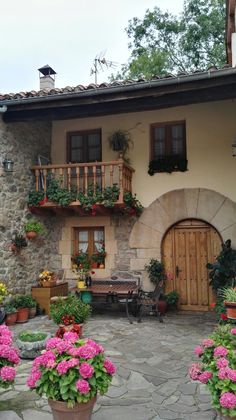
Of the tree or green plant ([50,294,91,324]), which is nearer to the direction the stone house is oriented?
the green plant

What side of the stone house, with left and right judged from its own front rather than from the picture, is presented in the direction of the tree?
back

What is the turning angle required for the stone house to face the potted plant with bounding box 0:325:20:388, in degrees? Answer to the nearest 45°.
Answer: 0° — it already faces it

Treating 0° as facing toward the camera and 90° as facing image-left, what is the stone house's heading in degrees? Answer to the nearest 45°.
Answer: approximately 0°

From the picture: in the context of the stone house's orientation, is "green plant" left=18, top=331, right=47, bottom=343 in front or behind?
in front
